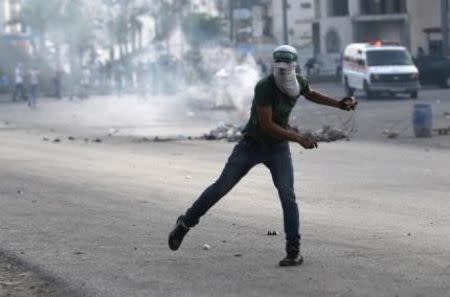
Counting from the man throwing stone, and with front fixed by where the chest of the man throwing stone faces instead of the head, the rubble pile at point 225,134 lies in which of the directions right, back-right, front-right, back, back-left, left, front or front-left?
back-left

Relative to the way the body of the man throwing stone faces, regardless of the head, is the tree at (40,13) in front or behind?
behind

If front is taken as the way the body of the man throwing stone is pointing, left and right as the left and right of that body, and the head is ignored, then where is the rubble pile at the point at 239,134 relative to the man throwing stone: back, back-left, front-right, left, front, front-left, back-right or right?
back-left

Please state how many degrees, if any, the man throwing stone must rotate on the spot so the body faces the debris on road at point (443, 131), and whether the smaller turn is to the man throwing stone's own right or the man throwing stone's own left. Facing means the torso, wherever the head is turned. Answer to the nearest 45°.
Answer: approximately 135° to the man throwing stone's own left

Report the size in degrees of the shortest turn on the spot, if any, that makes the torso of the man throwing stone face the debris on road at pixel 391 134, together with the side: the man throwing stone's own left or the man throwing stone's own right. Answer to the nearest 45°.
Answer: approximately 135° to the man throwing stone's own left

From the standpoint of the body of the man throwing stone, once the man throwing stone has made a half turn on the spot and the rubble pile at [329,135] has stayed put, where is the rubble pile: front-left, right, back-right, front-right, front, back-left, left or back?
front-right

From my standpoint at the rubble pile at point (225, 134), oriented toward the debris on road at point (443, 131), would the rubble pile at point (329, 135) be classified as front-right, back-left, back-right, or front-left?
front-right
